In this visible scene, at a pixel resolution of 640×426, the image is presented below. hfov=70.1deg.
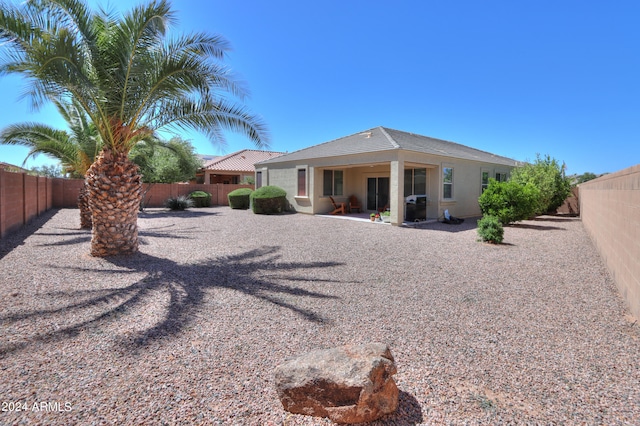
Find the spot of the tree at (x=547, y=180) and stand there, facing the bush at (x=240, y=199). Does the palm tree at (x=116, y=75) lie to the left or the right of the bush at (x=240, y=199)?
left

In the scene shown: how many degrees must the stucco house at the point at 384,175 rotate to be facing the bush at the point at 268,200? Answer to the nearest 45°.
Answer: approximately 135° to its left

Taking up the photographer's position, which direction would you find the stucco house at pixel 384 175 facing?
facing away from the viewer and to the right of the viewer

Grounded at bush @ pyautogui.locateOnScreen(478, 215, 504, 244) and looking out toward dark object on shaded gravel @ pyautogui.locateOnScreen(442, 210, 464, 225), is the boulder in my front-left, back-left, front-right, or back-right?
back-left

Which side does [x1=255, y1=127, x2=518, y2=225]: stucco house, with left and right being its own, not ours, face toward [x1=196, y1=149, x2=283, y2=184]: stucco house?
left
